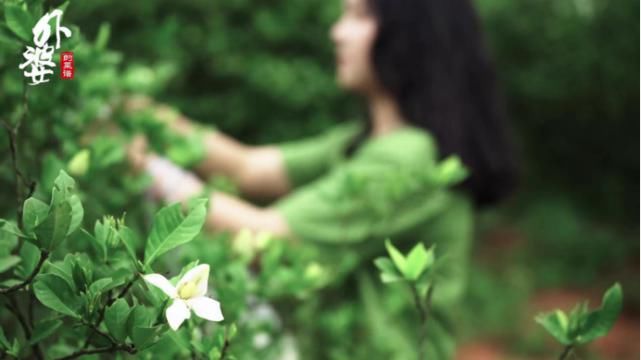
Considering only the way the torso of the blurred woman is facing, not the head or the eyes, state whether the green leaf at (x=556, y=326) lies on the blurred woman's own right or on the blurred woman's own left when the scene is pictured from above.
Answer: on the blurred woman's own left

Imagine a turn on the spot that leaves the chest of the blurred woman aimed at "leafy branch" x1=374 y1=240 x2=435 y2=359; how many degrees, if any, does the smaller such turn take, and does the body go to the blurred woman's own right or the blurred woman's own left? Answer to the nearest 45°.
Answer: approximately 90° to the blurred woman's own left

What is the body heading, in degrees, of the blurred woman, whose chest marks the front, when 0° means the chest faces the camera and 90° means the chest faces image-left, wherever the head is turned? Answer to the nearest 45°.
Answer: approximately 90°

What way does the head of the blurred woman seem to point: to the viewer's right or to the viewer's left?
to the viewer's left

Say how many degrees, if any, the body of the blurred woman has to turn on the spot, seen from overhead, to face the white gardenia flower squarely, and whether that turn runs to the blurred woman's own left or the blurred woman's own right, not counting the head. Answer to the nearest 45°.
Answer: approximately 90° to the blurred woman's own left

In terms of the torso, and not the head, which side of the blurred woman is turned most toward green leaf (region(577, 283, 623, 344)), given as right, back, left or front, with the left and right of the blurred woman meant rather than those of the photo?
left
